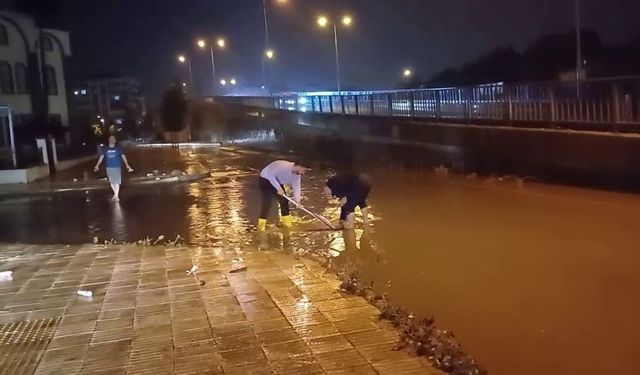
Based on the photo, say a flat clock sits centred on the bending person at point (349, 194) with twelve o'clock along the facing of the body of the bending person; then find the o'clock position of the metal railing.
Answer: The metal railing is roughly at 4 o'clock from the bending person.

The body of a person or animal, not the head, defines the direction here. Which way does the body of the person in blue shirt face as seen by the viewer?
toward the camera

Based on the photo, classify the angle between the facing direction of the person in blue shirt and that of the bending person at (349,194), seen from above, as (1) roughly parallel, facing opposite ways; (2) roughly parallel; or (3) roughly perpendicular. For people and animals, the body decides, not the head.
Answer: roughly perpendicular

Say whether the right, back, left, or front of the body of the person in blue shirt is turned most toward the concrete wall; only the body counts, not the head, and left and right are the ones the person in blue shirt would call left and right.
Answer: left

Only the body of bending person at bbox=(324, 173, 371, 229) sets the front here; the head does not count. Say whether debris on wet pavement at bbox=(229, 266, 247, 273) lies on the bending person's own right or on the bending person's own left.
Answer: on the bending person's own left

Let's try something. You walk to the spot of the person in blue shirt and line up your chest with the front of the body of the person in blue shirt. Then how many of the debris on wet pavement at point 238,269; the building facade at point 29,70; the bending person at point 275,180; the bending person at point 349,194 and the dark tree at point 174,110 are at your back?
2

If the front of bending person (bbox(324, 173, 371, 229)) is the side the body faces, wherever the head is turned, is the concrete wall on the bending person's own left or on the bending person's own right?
on the bending person's own right

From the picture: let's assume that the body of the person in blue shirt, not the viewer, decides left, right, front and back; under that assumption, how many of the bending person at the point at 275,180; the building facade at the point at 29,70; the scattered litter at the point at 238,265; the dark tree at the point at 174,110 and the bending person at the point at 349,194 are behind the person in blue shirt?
2

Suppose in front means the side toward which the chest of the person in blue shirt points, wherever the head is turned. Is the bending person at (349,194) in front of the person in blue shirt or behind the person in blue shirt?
in front

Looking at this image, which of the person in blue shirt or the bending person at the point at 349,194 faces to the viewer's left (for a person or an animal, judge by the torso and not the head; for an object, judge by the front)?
the bending person

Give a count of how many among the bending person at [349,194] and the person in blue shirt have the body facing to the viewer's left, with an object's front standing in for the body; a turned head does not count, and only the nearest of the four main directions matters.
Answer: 1

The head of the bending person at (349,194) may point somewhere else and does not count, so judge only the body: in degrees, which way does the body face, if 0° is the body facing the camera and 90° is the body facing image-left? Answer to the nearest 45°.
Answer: approximately 90°

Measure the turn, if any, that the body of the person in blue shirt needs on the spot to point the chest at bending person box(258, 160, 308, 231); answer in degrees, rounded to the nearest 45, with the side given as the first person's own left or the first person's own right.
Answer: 0° — they already face them

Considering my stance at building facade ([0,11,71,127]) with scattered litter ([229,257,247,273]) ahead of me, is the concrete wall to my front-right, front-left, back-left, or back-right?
front-left
